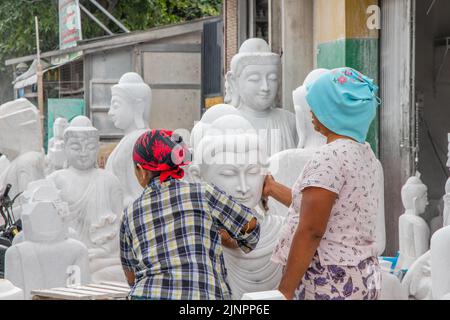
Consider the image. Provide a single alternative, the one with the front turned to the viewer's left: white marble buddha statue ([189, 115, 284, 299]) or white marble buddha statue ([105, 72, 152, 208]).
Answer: white marble buddha statue ([105, 72, 152, 208])

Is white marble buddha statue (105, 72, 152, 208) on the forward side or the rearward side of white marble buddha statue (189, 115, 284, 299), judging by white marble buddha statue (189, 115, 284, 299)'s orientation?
on the rearward side

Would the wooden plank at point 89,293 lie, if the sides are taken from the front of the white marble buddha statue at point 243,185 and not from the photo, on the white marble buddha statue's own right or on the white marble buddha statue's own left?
on the white marble buddha statue's own right

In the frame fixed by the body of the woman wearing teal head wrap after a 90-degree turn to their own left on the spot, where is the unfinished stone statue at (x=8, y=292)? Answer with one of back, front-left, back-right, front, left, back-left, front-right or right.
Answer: front-right

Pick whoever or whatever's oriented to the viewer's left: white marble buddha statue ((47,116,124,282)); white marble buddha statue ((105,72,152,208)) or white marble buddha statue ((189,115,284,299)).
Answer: white marble buddha statue ((105,72,152,208))

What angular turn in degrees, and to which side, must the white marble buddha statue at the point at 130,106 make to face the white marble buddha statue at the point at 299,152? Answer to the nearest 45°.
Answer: approximately 135° to its left

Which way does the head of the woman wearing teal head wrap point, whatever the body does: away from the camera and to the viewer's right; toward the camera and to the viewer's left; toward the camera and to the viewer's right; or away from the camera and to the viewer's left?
away from the camera and to the viewer's left

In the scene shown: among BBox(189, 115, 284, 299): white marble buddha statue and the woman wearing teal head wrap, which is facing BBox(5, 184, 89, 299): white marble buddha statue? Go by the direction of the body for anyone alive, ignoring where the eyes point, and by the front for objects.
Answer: the woman wearing teal head wrap

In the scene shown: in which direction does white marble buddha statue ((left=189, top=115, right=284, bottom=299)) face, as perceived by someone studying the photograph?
facing the viewer and to the right of the viewer

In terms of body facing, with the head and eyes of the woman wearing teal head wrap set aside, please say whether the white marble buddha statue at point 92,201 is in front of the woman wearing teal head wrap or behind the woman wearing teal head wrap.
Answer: in front
